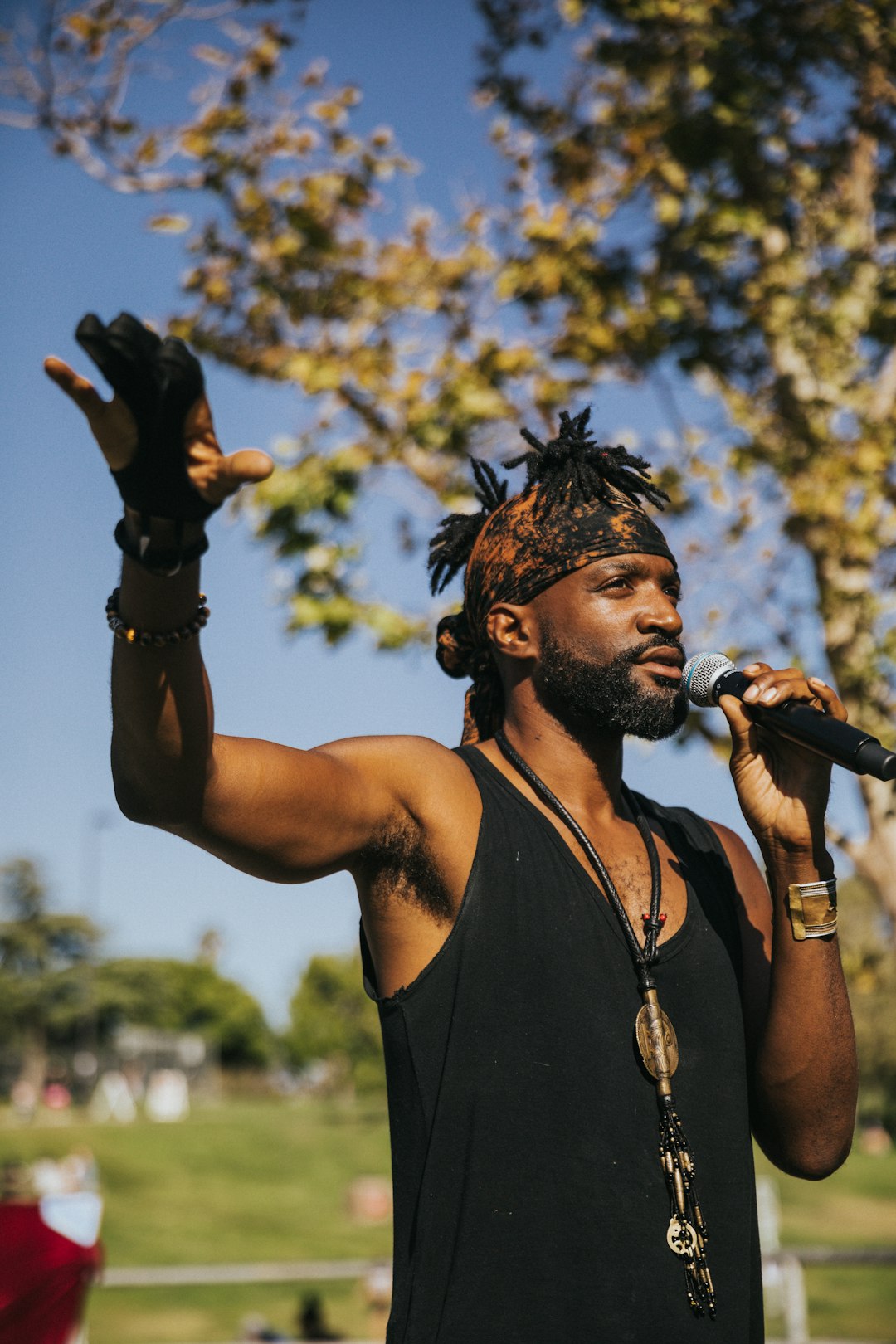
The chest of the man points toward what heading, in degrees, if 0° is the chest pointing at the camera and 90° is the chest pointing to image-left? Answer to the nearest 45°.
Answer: approximately 315°

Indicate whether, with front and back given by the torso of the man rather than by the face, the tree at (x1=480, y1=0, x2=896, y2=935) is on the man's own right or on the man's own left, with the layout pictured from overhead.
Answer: on the man's own left
